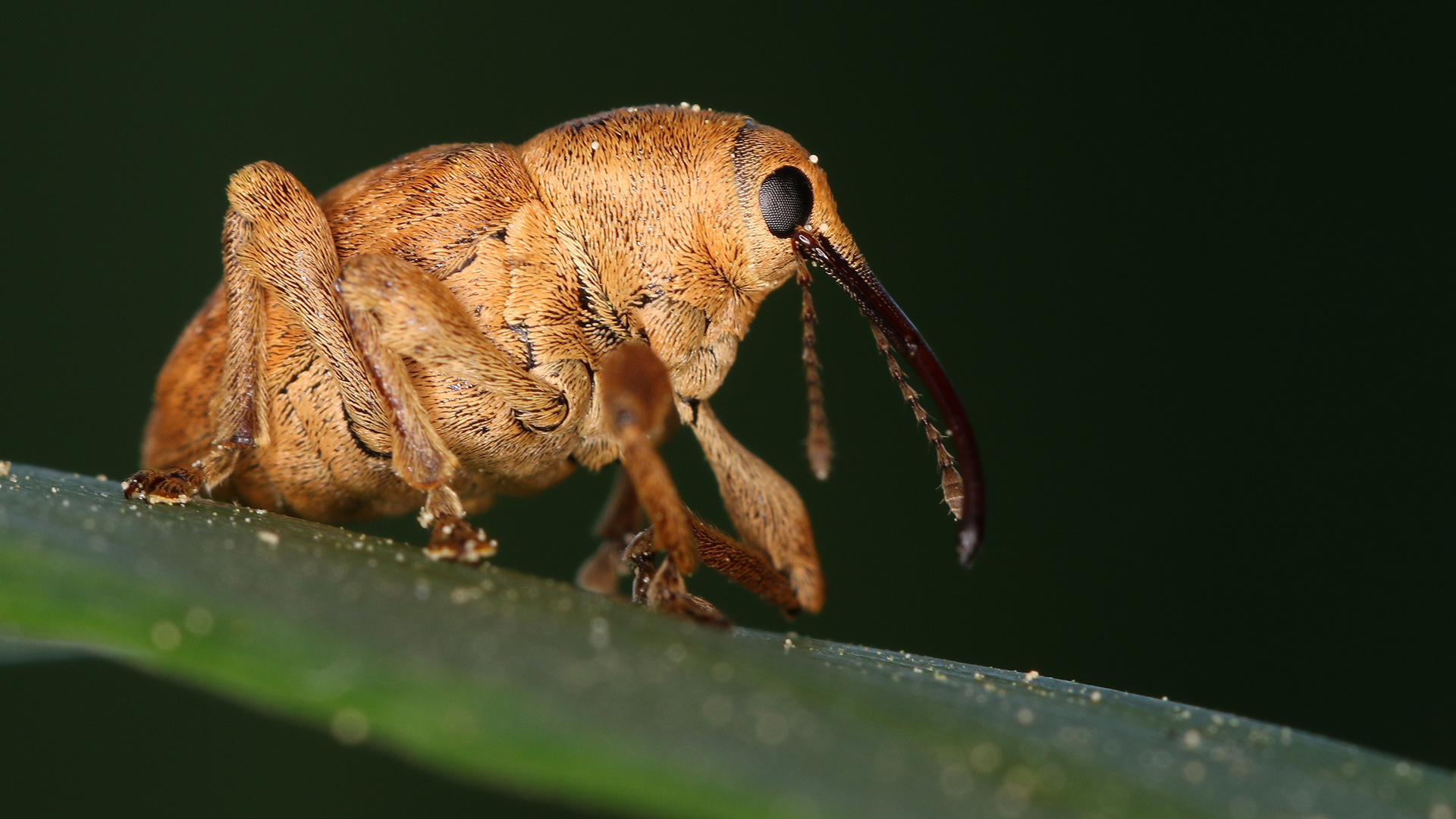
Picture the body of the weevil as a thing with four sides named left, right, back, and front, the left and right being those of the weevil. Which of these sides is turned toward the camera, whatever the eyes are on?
right
